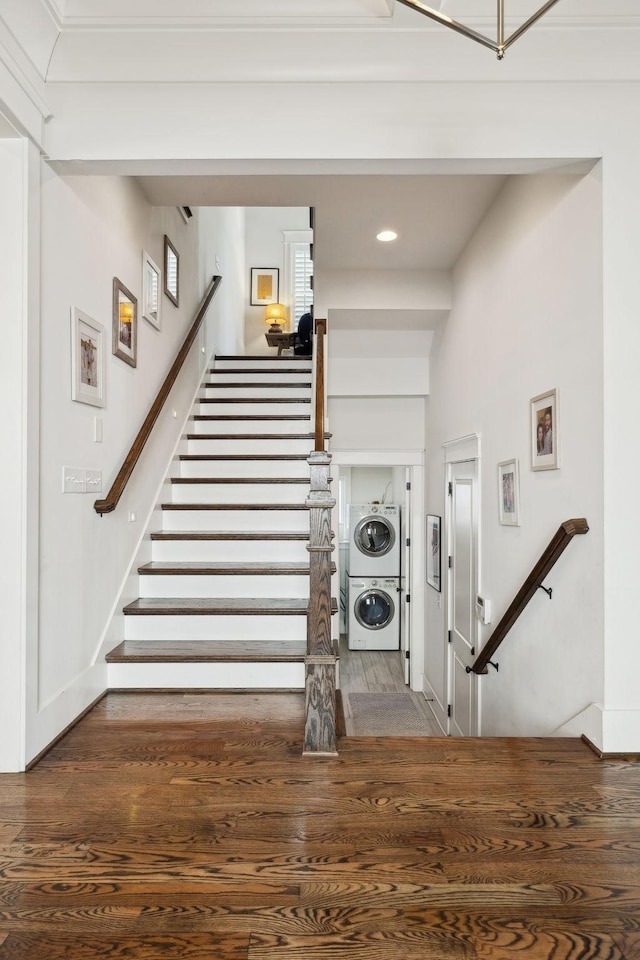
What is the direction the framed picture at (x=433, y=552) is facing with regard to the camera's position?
facing to the left of the viewer

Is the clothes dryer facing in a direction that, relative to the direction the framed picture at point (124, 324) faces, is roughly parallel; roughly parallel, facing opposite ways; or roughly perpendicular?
roughly perpendicular

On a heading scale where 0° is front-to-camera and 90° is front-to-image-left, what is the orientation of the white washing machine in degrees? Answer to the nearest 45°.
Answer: approximately 0°

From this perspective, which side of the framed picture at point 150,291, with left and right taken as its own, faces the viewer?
right

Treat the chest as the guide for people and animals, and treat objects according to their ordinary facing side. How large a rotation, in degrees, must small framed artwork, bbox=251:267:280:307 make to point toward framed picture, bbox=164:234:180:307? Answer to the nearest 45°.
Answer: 0° — it already faces it

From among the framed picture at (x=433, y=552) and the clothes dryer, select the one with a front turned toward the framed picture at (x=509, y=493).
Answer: the clothes dryer

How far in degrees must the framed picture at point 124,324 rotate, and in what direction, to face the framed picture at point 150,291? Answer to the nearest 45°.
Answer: approximately 90° to its left

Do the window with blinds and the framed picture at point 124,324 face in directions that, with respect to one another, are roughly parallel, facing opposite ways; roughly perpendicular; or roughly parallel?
roughly perpendicular

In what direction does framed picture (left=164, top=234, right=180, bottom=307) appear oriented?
to the viewer's right

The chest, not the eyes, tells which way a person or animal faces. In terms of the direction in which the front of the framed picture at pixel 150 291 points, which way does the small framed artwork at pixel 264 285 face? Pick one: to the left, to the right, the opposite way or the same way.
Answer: to the right
